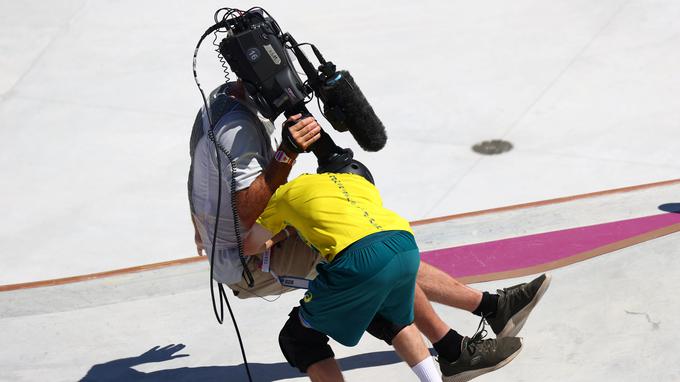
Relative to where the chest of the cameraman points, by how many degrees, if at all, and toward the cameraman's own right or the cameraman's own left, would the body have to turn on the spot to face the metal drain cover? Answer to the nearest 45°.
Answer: approximately 45° to the cameraman's own left

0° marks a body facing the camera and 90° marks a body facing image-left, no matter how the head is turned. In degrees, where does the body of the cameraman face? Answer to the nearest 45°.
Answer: approximately 270°
